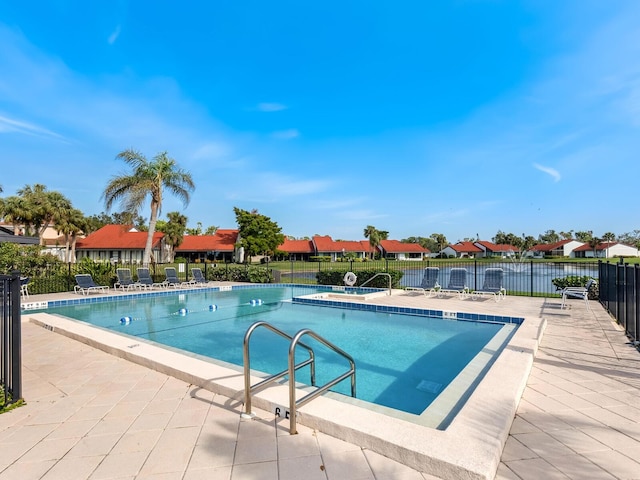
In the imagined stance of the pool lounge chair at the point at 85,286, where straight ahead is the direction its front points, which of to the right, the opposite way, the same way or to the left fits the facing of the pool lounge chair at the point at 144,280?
the same way

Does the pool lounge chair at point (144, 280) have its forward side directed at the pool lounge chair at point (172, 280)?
no

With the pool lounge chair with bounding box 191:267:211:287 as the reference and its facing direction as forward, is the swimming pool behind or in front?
in front

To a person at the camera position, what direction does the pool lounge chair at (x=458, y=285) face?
facing the viewer and to the left of the viewer

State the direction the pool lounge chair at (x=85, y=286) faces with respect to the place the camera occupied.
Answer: facing the viewer and to the right of the viewer

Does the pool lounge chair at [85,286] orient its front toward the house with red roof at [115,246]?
no

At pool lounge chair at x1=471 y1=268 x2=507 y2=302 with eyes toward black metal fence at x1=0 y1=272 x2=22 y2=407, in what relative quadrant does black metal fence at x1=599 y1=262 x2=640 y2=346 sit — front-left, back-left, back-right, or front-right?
front-left

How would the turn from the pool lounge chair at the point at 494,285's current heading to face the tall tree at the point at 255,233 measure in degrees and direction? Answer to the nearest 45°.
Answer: approximately 90° to its right

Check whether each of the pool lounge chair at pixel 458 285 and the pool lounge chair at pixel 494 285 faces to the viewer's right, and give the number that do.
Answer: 0

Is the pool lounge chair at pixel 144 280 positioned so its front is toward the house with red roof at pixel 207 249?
no

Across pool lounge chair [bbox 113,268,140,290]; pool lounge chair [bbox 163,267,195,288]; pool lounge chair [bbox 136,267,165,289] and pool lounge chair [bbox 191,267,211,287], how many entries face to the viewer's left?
0

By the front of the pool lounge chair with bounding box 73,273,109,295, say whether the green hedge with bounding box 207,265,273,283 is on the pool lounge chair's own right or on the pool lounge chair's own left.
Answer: on the pool lounge chair's own left

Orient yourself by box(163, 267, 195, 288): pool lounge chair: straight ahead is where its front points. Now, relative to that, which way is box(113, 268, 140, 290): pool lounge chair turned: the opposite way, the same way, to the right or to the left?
the same way

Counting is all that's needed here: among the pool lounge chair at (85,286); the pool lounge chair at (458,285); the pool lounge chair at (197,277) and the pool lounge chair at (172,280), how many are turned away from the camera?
0
